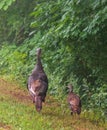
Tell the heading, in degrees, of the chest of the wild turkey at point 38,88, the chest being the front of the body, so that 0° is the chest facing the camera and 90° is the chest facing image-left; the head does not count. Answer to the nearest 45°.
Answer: approximately 180°
